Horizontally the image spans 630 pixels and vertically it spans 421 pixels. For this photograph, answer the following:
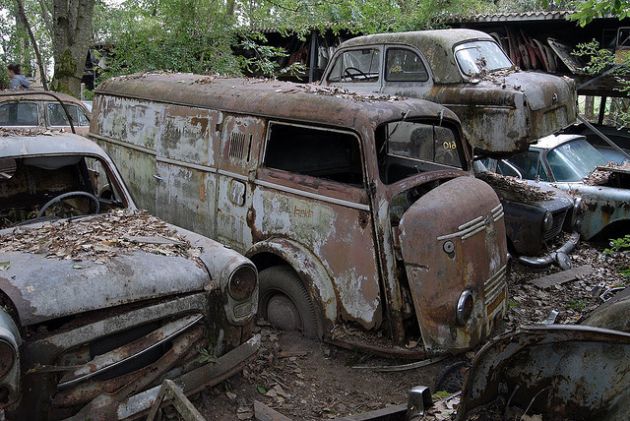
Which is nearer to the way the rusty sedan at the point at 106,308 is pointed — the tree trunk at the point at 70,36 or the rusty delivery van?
the rusty delivery van

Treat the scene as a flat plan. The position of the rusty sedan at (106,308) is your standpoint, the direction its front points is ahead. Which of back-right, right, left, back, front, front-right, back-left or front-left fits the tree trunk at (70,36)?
back-left

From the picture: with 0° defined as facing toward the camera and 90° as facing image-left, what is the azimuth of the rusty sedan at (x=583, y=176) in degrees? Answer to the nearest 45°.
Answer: approximately 315°

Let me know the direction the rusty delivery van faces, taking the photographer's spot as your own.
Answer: facing the viewer and to the right of the viewer

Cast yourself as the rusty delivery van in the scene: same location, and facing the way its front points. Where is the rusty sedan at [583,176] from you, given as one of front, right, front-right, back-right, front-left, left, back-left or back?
left

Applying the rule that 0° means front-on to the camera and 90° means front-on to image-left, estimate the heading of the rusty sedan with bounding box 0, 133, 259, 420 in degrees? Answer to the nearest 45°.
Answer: approximately 315°

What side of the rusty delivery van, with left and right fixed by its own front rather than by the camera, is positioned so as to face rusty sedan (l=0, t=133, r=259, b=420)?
right

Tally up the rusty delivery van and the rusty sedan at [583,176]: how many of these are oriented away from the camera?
0

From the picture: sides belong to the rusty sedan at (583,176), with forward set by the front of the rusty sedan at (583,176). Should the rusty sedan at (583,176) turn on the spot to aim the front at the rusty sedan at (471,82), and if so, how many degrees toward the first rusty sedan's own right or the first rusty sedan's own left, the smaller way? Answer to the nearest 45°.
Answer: approximately 90° to the first rusty sedan's own right

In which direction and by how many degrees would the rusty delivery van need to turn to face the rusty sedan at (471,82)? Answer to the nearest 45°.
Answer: approximately 90° to its left

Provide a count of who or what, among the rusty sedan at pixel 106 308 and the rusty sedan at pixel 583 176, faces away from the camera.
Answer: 0

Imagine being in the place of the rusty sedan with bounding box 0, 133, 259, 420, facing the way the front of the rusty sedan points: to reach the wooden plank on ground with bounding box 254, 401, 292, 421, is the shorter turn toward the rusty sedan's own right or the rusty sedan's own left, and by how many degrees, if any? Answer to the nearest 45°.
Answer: approximately 45° to the rusty sedan's own left
